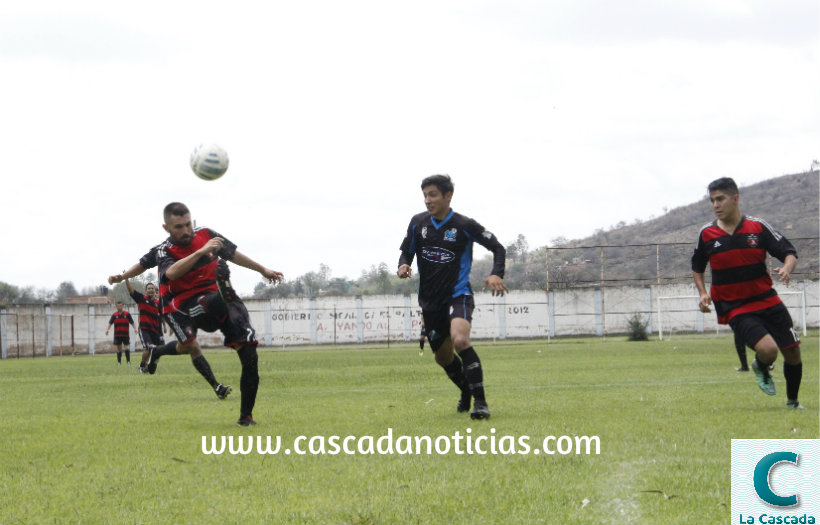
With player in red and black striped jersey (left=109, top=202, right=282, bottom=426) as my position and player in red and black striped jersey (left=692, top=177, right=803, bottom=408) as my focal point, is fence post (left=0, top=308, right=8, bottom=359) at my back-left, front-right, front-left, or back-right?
back-left

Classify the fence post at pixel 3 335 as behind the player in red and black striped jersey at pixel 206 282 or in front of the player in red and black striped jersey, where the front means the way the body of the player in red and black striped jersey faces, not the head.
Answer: behind
